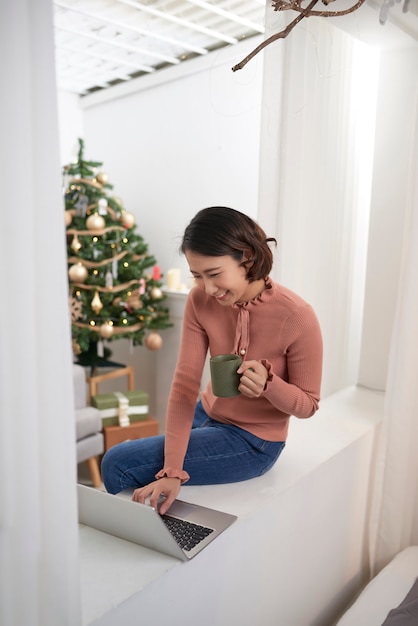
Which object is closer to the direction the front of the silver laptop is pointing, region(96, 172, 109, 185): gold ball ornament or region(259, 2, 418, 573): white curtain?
the white curtain

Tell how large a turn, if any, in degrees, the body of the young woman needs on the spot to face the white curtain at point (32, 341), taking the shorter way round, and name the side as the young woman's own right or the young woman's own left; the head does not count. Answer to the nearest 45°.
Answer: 0° — they already face it

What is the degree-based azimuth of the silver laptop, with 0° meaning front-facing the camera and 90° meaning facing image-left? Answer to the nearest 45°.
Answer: approximately 225°

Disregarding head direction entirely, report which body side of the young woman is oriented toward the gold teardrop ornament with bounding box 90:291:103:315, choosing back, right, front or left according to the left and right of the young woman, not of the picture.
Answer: right

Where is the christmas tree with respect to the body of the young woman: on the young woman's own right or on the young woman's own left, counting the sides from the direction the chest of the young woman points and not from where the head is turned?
on the young woman's own right
